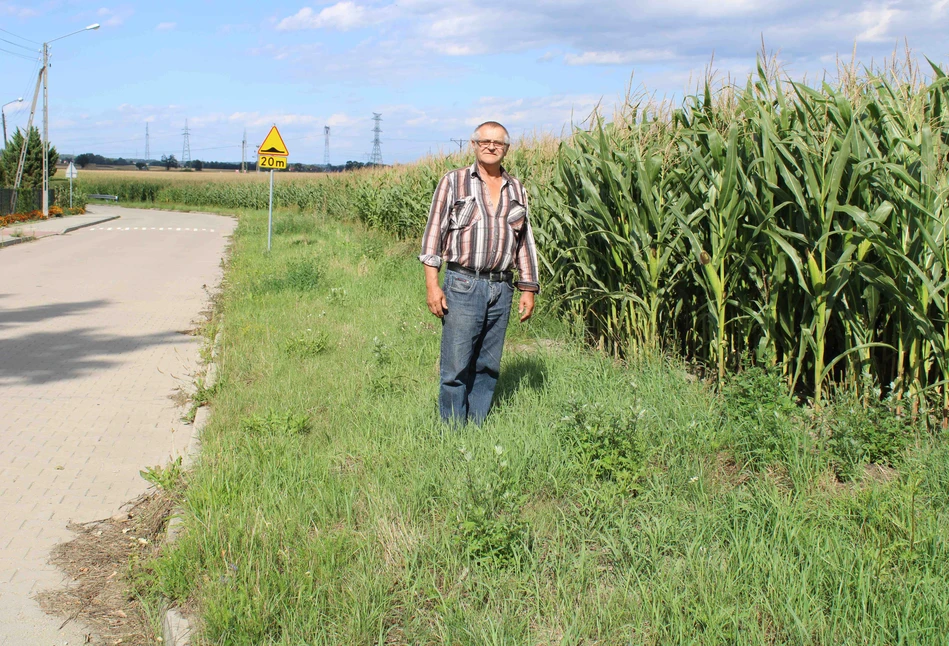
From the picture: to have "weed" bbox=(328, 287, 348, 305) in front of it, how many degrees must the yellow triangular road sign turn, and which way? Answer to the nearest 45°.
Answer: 0° — it already faces it

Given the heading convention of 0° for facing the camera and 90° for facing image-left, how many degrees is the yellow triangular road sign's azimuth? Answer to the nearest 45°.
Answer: approximately 0°

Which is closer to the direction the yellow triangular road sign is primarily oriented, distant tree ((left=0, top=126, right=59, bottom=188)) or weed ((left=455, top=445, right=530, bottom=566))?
the weed

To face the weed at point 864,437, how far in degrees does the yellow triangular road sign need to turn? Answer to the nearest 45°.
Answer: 0° — it already faces it

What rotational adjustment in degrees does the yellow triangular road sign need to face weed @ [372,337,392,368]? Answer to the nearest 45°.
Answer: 0° — it already faces it

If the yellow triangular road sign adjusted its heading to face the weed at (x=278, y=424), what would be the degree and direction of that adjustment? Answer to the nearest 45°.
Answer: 0° — it already faces it

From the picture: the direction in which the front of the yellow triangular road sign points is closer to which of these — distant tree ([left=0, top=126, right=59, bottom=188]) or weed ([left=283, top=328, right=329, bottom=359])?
the weed

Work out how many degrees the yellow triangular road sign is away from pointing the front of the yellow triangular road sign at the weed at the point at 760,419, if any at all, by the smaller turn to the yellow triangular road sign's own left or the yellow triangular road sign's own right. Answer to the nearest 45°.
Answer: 0° — it already faces it

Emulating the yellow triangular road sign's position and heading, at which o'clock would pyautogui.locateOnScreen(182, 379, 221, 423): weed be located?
The weed is roughly at 12 o'clock from the yellow triangular road sign.

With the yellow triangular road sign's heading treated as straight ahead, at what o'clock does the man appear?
The man is roughly at 12 o'clock from the yellow triangular road sign.
